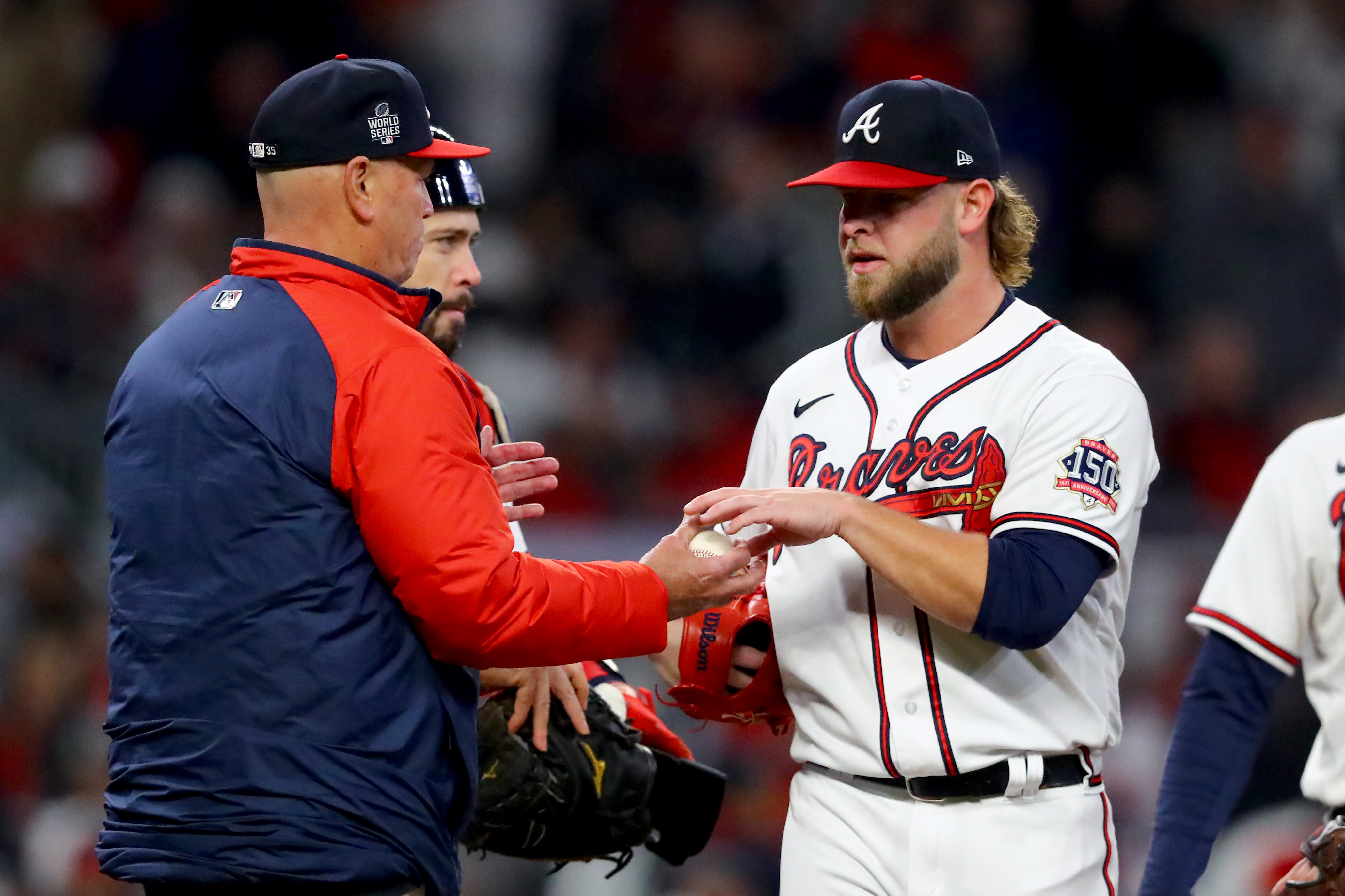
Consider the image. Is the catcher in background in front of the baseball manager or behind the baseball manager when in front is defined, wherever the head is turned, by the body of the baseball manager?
in front

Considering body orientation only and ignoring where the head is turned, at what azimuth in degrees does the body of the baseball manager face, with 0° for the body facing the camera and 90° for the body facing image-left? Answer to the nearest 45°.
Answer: approximately 225°
